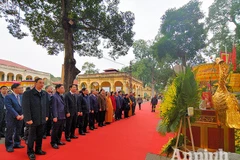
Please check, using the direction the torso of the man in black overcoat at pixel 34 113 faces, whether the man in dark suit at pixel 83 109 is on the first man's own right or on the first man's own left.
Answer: on the first man's own left

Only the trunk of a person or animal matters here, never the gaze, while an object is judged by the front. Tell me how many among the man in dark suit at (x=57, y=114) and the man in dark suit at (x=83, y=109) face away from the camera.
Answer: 0

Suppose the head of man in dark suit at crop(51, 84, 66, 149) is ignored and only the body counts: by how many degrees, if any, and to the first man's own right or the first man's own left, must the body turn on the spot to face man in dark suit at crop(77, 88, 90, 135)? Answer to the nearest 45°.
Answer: approximately 90° to the first man's own left

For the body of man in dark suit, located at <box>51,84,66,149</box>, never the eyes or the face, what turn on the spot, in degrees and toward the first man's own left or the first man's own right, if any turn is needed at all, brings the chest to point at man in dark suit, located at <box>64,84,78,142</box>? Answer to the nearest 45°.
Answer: approximately 90° to the first man's own left

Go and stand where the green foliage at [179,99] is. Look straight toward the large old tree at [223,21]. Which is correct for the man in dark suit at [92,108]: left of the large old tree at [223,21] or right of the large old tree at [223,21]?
left

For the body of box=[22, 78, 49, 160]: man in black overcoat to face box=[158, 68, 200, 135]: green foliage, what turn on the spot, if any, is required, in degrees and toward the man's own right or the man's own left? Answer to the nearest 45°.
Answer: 0° — they already face it

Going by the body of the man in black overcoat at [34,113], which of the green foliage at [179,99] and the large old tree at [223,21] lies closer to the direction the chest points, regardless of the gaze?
the green foliage

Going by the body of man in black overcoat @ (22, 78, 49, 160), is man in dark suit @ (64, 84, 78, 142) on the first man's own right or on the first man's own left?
on the first man's own left

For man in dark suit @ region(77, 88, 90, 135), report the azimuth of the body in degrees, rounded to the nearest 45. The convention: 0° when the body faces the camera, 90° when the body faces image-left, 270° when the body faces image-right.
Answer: approximately 315°
